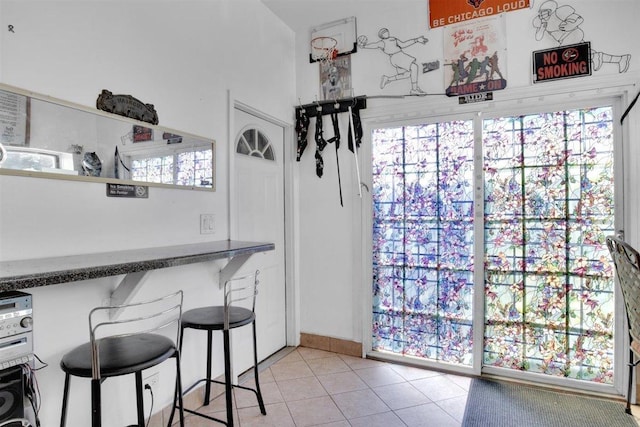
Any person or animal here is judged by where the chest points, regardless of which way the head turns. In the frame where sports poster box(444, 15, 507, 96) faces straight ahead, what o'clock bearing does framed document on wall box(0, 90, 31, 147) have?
The framed document on wall is roughly at 1 o'clock from the sports poster.

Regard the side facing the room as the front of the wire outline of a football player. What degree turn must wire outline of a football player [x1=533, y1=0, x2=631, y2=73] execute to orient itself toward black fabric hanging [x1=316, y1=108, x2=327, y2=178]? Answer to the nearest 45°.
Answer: approximately 90° to its right

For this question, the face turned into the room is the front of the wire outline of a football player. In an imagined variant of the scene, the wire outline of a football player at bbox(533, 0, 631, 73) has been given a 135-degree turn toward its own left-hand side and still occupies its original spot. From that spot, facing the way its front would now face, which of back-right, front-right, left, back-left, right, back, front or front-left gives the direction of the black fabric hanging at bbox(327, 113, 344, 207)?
back-left

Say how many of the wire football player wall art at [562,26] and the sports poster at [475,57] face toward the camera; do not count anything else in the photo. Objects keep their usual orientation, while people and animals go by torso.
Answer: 2

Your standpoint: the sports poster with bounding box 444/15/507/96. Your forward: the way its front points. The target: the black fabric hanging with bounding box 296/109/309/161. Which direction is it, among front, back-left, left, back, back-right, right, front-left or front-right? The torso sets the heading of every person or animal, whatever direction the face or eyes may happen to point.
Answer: right

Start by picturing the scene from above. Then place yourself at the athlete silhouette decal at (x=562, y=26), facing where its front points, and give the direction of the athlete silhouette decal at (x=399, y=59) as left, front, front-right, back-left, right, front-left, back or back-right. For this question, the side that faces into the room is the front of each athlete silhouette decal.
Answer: right

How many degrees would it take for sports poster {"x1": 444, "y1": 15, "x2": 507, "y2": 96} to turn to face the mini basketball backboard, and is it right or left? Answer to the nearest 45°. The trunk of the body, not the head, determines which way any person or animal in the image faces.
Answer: approximately 90° to its right

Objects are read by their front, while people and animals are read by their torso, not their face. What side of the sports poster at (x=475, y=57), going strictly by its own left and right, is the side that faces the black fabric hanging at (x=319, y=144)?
right

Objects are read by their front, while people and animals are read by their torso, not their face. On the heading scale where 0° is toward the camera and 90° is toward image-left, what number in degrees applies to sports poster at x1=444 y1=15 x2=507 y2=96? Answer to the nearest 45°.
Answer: approximately 0°

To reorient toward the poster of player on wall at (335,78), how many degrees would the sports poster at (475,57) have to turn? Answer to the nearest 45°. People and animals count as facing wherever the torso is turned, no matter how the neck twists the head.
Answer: approximately 90° to its right

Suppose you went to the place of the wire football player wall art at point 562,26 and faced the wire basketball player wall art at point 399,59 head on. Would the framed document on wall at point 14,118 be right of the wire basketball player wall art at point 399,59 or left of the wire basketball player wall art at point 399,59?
left
